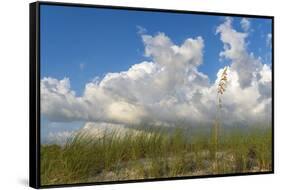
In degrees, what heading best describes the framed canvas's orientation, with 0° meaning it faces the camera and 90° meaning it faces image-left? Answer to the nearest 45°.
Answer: approximately 315°
